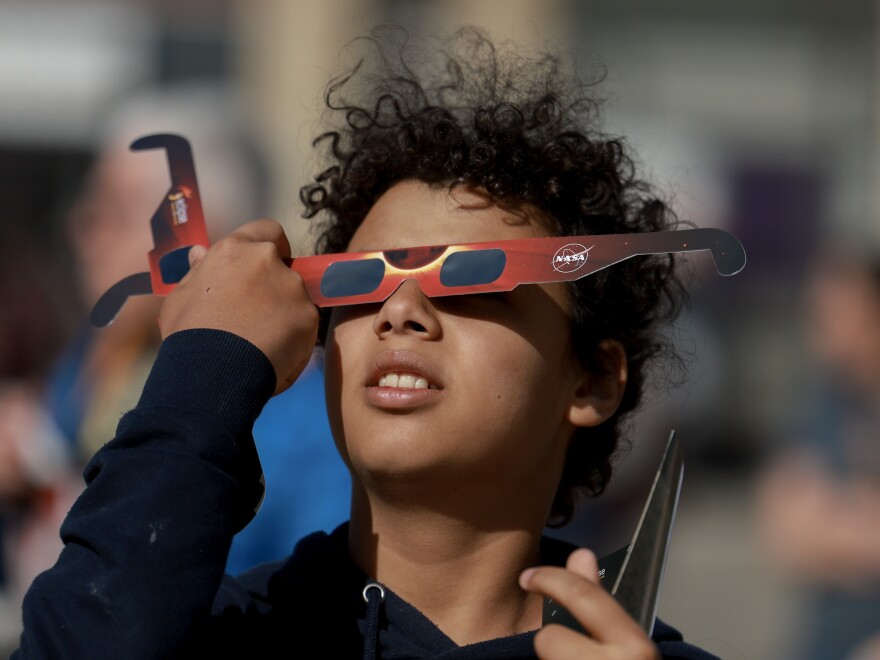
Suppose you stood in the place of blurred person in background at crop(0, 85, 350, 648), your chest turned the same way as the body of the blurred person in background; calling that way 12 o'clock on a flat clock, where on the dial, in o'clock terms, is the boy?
The boy is roughly at 10 o'clock from the blurred person in background.

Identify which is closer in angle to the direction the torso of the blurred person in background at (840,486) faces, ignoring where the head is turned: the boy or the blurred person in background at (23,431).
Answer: the boy

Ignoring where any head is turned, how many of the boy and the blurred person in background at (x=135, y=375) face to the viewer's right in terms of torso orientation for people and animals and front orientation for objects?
0

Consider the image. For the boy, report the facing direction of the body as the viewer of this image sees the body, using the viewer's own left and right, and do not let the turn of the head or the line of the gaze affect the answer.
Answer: facing the viewer and to the left of the viewer

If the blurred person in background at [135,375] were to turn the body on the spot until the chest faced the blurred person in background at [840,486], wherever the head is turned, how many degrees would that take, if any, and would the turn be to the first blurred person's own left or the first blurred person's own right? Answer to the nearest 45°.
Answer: approximately 135° to the first blurred person's own left

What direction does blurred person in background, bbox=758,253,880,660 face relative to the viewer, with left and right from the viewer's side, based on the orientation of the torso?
facing the viewer and to the right of the viewer

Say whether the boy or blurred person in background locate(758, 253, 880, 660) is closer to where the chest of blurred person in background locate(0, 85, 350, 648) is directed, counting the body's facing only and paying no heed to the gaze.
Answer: the boy

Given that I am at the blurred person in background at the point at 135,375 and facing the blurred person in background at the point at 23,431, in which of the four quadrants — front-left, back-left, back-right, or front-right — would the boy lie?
back-left

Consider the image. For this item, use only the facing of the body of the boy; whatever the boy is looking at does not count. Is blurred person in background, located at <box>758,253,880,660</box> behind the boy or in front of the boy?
behind

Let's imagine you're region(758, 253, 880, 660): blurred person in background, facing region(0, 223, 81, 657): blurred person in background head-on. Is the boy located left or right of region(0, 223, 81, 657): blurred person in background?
left

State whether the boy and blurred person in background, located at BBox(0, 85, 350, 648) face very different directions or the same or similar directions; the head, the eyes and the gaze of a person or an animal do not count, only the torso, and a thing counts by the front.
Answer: same or similar directions

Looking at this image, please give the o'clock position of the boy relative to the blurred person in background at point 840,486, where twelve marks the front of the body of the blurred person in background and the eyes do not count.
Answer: The boy is roughly at 2 o'clock from the blurred person in background.

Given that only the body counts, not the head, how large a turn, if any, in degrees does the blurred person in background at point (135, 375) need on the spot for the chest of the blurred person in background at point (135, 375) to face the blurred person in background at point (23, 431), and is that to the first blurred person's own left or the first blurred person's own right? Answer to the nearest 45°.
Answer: approximately 90° to the first blurred person's own right

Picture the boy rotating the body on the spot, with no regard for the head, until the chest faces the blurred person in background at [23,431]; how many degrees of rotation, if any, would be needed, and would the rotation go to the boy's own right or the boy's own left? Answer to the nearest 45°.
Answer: approximately 90° to the boy's own right

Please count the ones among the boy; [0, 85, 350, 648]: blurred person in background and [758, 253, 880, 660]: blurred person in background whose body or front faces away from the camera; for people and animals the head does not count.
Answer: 0
